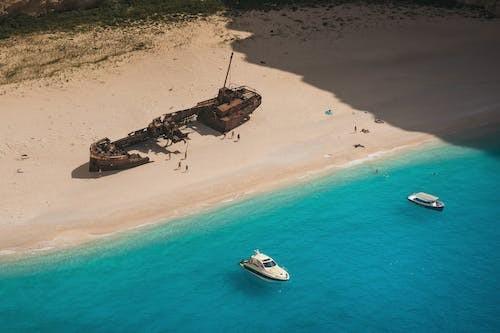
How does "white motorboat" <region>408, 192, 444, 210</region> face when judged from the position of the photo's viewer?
facing away from the viewer and to the left of the viewer

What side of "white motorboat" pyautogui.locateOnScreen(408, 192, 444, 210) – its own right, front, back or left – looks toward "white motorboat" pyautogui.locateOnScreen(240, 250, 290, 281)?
left
